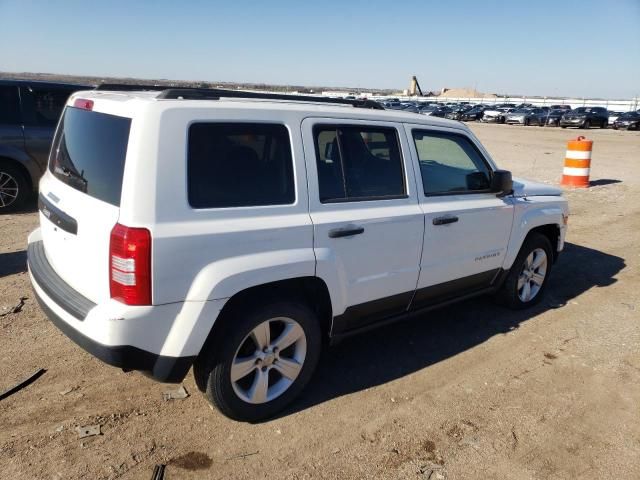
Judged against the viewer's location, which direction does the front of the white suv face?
facing away from the viewer and to the right of the viewer

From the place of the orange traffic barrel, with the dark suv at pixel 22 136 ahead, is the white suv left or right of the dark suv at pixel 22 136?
left

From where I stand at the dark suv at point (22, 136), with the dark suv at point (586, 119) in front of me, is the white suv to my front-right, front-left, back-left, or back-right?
back-right

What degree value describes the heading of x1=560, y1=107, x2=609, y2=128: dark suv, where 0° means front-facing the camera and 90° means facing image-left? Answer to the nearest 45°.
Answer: approximately 45°

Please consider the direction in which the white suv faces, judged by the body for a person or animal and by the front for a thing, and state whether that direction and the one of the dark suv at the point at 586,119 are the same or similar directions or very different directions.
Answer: very different directions

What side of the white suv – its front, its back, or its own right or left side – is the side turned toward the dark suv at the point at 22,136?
left

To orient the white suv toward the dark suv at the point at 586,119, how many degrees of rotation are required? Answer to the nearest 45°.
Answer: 0° — it already faces it
